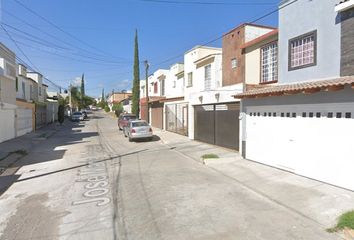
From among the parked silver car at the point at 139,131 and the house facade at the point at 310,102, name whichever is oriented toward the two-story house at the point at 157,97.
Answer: the parked silver car

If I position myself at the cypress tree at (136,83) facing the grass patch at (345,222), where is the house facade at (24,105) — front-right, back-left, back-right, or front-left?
front-right

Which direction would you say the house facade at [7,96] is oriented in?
to the viewer's right

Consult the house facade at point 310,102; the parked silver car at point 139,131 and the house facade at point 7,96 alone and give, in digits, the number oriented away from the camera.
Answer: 1

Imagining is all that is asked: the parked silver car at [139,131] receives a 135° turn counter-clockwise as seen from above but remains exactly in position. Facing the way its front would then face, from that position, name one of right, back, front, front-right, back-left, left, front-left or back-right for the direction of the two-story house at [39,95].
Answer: right

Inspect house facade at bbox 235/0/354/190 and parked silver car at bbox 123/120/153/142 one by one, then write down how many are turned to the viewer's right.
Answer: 0

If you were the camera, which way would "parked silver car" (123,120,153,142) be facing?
facing away from the viewer

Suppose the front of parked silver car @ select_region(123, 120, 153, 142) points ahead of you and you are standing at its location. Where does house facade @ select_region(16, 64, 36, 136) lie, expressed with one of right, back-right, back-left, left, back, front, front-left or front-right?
front-left

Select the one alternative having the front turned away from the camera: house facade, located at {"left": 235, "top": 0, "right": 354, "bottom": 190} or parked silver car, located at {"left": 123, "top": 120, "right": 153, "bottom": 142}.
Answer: the parked silver car

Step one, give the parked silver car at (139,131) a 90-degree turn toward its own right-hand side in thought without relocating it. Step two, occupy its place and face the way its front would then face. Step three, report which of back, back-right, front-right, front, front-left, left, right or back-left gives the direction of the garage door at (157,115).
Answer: left

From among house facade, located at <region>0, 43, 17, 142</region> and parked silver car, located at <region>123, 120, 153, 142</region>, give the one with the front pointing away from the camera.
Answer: the parked silver car

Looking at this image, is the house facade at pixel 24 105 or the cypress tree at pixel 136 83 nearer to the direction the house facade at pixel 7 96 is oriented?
the cypress tree

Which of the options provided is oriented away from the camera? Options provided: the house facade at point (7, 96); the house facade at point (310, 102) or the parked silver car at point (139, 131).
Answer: the parked silver car

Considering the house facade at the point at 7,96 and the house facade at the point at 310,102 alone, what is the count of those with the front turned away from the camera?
0

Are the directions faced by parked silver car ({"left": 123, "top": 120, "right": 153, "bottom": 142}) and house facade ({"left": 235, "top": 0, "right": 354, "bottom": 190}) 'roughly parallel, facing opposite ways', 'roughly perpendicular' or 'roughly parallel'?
roughly perpendicular

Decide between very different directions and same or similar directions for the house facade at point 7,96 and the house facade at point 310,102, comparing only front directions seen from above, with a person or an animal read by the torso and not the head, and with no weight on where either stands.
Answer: very different directions

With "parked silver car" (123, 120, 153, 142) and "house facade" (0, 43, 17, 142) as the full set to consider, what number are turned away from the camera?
1

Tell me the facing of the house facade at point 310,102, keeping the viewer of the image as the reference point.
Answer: facing the viewer and to the left of the viewer
